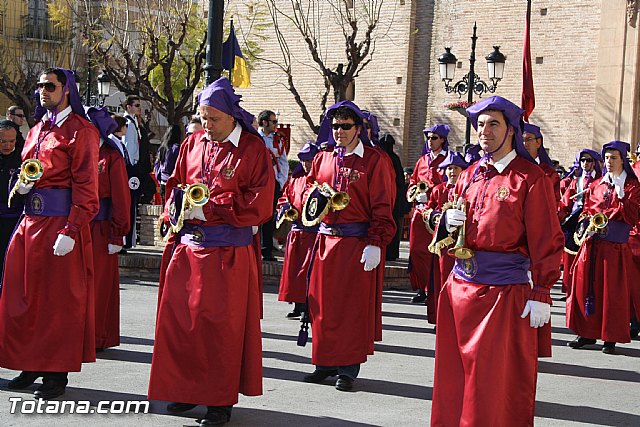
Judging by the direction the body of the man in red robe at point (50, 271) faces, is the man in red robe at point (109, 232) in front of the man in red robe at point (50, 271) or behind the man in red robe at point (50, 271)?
behind

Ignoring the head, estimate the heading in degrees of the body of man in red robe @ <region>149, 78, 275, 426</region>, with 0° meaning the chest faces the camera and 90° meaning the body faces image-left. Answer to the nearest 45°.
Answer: approximately 45°

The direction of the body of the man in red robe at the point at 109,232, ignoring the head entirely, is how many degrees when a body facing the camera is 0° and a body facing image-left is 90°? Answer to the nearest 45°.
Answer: approximately 45°
